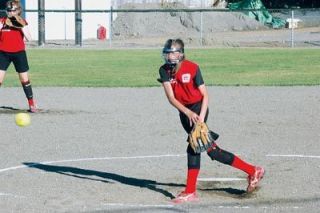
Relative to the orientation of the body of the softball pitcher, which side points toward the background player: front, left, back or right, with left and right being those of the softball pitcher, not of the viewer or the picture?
right

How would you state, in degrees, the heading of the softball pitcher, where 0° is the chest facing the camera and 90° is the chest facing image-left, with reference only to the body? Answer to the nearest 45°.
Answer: approximately 45°
